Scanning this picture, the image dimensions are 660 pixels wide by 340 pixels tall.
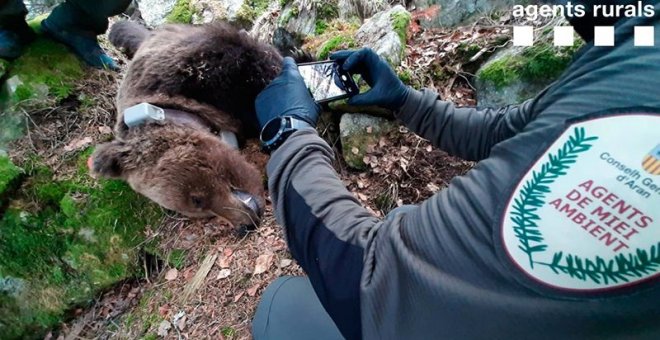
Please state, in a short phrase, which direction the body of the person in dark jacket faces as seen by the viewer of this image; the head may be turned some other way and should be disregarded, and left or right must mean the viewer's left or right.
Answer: facing away from the viewer and to the left of the viewer

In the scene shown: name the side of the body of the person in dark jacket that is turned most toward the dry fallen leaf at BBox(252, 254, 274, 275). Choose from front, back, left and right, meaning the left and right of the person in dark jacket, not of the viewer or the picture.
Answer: front

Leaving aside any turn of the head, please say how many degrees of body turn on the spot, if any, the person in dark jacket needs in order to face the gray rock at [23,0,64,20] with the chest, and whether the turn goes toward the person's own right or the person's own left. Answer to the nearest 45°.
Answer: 0° — they already face it

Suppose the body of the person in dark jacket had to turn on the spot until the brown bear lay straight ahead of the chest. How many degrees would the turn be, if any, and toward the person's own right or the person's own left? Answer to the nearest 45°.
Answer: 0° — they already face it

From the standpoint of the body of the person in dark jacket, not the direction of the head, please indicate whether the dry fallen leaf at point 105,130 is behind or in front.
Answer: in front

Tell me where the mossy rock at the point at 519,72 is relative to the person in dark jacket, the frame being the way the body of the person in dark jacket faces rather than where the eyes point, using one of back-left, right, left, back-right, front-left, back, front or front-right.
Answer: front-right

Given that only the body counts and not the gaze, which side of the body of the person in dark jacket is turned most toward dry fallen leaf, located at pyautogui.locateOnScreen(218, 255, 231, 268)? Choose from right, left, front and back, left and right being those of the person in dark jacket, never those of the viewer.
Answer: front

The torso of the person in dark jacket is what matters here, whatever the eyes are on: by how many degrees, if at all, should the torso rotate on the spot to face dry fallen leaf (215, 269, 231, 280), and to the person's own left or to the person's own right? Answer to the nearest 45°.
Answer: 0° — they already face it

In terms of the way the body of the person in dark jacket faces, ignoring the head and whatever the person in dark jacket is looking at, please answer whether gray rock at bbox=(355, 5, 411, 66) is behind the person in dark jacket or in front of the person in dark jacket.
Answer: in front

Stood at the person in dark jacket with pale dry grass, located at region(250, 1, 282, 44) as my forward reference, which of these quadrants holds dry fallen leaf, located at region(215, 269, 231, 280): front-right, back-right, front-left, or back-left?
front-left
